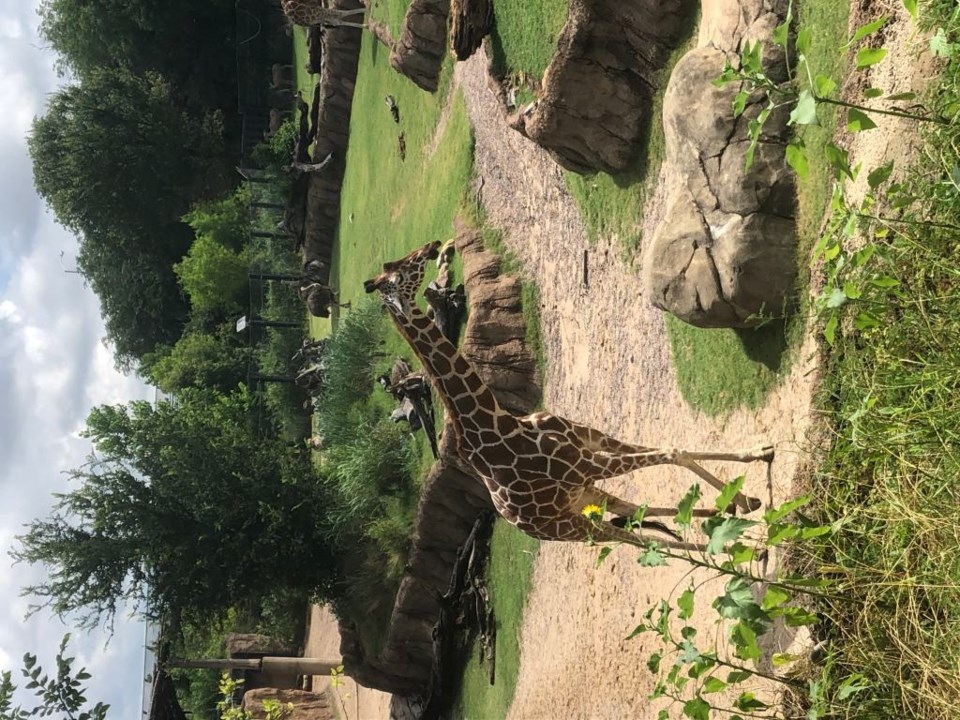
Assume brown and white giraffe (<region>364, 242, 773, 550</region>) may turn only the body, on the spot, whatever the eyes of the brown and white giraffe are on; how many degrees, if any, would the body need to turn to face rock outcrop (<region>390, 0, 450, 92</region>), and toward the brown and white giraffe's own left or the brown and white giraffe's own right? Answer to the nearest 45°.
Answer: approximately 90° to the brown and white giraffe's own left

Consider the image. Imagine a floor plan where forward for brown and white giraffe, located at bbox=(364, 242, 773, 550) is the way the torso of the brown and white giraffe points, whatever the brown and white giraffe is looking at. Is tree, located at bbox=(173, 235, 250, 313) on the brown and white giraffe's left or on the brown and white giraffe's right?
on the brown and white giraffe's left

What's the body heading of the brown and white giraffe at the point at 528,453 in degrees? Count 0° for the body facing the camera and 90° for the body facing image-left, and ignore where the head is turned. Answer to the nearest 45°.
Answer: approximately 270°

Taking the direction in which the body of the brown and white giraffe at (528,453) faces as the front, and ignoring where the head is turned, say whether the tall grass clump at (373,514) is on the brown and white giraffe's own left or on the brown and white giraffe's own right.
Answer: on the brown and white giraffe's own left

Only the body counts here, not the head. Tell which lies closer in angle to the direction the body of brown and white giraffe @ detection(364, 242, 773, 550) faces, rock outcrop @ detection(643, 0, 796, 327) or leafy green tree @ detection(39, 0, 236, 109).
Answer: the rock outcrop

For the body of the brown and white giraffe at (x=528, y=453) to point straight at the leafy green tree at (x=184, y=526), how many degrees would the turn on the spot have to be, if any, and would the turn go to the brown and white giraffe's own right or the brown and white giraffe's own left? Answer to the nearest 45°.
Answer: approximately 135° to the brown and white giraffe's own left
